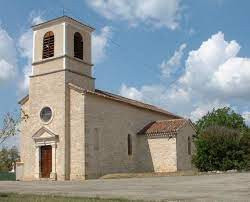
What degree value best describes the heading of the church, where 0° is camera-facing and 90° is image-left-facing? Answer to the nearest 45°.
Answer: approximately 45°

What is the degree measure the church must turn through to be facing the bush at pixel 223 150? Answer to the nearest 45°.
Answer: approximately 135° to its left
